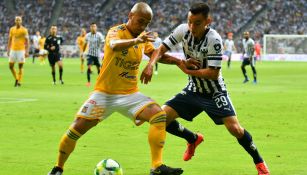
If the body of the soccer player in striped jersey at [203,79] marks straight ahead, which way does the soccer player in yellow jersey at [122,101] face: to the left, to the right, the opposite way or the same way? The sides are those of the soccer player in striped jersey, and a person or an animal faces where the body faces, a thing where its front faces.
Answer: to the left

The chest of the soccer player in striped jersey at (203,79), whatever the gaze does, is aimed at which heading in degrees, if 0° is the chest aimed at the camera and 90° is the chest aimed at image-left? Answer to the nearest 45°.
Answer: approximately 45°

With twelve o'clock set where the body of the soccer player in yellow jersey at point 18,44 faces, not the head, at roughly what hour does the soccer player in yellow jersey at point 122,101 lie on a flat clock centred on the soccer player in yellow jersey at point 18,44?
the soccer player in yellow jersey at point 122,101 is roughly at 12 o'clock from the soccer player in yellow jersey at point 18,44.

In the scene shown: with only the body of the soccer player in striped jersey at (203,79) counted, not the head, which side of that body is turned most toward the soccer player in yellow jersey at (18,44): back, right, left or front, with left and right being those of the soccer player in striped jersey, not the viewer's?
right

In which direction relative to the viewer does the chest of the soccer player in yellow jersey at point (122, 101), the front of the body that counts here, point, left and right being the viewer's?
facing the viewer and to the right of the viewer

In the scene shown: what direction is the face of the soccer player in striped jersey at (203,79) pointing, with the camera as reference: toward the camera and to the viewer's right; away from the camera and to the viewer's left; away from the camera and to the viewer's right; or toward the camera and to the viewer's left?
toward the camera and to the viewer's left

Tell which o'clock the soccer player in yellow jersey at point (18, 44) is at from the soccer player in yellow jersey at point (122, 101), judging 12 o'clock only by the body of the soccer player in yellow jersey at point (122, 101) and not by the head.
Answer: the soccer player in yellow jersey at point (18, 44) is roughly at 7 o'clock from the soccer player in yellow jersey at point (122, 101).

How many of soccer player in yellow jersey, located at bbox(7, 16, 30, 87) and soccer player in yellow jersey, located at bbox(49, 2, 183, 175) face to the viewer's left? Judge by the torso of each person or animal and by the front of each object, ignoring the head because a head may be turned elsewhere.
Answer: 0

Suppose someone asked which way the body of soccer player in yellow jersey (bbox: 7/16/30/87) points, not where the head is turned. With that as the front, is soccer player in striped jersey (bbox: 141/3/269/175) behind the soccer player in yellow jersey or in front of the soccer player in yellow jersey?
in front

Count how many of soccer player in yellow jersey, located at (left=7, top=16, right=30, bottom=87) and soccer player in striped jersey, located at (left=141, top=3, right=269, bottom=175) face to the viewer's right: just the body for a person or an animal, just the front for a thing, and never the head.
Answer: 0

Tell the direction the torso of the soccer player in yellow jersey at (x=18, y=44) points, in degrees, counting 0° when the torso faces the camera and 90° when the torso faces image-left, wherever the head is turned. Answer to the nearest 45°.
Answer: approximately 0°
